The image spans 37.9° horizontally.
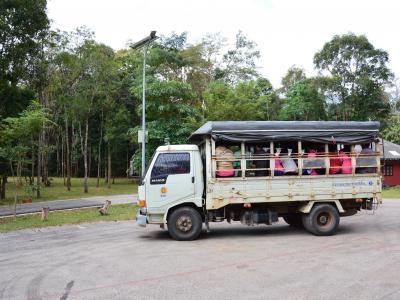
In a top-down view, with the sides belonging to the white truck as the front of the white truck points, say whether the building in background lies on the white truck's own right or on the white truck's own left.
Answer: on the white truck's own right

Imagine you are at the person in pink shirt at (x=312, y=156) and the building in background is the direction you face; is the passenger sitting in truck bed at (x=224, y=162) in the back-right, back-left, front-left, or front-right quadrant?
back-left

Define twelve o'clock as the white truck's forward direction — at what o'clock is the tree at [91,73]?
The tree is roughly at 2 o'clock from the white truck.

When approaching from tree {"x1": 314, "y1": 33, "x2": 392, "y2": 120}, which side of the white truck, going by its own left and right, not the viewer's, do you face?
right

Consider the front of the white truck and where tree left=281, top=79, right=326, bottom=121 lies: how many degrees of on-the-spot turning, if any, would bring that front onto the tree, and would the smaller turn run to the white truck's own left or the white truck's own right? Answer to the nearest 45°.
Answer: approximately 90° to the white truck's own right

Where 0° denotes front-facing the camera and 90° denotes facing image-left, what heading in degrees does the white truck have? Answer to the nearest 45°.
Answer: approximately 90°

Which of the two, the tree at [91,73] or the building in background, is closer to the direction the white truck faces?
the tree
